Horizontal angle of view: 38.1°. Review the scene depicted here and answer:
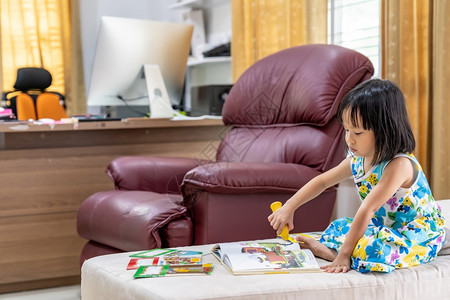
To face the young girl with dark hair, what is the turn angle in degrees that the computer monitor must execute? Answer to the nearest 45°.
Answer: approximately 135° to its left

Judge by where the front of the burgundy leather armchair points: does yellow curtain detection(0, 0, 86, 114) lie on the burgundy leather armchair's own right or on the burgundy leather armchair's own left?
on the burgundy leather armchair's own right

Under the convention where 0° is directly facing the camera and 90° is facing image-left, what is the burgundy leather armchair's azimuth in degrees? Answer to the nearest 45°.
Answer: approximately 45°

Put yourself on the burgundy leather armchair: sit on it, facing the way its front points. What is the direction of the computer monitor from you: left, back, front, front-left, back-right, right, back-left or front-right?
right

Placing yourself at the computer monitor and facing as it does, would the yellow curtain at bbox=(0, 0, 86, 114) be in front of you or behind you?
in front

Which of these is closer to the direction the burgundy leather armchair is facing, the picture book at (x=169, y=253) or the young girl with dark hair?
the picture book

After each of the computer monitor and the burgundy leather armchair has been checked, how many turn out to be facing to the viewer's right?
0

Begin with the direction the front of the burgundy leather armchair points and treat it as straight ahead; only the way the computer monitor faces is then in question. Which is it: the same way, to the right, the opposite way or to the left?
to the right

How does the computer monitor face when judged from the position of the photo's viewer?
facing away from the viewer and to the left of the viewer
